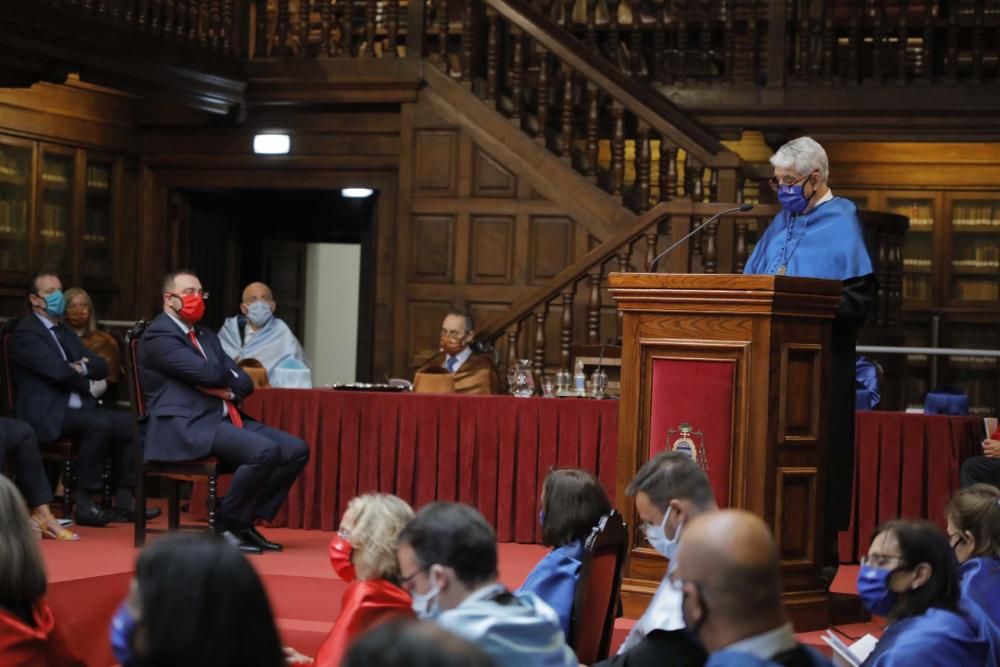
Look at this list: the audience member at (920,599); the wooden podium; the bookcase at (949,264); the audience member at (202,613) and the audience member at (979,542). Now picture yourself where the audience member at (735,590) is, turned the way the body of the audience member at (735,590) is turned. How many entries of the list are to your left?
1

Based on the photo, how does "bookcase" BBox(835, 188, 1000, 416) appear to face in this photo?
toward the camera

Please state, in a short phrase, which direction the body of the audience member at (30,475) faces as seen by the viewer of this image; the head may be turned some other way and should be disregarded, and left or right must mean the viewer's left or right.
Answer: facing to the right of the viewer

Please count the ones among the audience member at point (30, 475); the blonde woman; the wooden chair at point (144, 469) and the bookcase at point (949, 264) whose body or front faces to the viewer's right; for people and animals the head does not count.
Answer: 2

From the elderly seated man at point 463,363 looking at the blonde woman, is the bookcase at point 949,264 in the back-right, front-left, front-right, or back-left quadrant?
back-left

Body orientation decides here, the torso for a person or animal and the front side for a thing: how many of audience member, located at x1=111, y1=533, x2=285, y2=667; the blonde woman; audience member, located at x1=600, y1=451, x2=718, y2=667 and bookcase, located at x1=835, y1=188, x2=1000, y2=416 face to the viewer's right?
0

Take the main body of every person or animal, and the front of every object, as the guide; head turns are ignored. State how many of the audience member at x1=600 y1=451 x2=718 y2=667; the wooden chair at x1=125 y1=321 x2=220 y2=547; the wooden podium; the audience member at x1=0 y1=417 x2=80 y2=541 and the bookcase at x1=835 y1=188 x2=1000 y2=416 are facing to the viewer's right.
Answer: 2

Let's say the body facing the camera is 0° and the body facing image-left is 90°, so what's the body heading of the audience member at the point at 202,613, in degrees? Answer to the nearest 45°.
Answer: approximately 135°

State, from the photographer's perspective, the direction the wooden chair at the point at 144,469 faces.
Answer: facing to the right of the viewer

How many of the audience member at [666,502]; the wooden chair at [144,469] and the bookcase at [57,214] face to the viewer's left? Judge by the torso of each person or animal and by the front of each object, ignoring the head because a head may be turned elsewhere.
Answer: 1

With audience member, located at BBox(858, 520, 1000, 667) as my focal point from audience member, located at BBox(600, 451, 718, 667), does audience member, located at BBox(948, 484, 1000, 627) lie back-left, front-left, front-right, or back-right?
front-left

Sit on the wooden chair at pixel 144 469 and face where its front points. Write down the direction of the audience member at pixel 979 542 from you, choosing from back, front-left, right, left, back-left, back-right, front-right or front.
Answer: front-right

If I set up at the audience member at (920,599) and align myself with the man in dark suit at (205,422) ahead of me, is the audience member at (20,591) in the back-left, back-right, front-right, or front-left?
front-left

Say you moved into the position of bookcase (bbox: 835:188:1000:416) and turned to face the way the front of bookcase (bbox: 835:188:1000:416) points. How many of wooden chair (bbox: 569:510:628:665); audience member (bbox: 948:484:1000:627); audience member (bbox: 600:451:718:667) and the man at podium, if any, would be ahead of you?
4

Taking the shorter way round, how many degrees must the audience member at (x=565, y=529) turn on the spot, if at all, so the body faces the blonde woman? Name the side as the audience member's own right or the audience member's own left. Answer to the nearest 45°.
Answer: approximately 90° to the audience member's own left

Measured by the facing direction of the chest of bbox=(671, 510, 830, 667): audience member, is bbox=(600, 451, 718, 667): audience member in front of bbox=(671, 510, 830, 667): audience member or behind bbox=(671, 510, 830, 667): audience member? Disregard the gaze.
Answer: in front

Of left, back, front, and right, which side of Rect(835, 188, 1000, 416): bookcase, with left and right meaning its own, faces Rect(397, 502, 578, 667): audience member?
front
